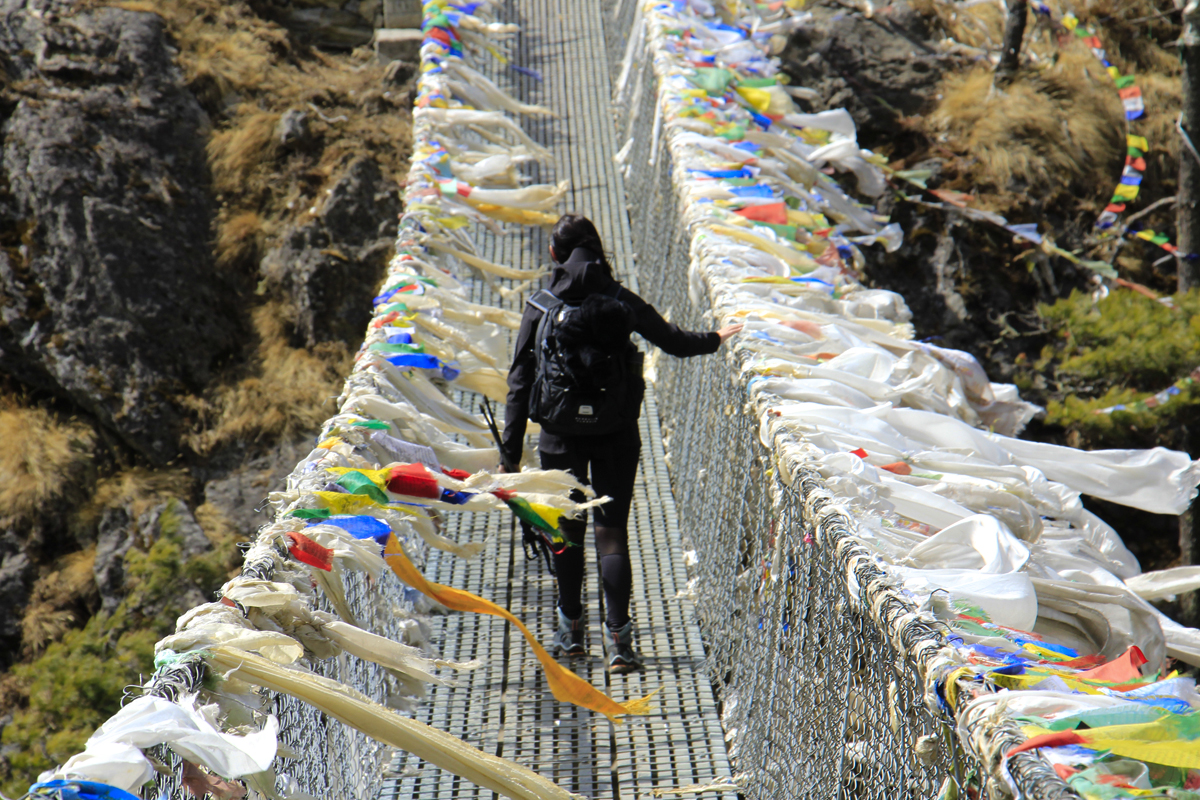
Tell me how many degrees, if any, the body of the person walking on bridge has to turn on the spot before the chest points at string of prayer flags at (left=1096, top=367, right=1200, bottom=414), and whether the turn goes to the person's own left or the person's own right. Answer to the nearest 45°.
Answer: approximately 45° to the person's own right

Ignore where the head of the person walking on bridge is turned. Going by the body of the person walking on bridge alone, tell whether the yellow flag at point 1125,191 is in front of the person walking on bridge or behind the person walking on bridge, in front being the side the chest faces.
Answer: in front

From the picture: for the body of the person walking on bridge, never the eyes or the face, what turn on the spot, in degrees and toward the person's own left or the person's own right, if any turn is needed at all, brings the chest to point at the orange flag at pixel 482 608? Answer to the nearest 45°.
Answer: approximately 180°

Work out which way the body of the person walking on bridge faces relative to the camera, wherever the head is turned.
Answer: away from the camera

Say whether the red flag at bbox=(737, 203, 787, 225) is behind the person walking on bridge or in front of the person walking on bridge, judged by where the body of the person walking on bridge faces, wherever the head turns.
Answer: in front

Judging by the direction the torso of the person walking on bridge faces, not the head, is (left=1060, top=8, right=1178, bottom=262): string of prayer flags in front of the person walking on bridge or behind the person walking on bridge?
in front

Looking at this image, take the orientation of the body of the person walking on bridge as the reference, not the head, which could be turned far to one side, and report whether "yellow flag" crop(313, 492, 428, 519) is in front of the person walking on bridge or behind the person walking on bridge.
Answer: behind

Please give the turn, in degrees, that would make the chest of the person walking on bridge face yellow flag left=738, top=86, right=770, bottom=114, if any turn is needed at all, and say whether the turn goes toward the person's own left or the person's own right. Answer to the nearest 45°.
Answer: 0° — they already face it
